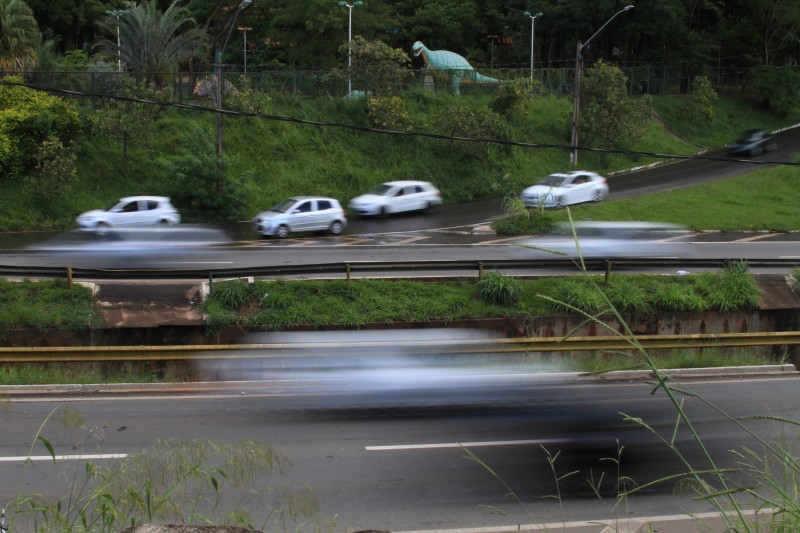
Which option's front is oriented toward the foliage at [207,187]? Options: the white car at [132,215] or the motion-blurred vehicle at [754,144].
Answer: the motion-blurred vehicle

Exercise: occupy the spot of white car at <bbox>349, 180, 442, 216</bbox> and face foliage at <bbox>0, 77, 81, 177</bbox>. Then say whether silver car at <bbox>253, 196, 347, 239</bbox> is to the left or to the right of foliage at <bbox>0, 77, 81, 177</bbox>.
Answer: left

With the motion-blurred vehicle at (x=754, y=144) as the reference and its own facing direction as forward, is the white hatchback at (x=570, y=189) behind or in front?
in front

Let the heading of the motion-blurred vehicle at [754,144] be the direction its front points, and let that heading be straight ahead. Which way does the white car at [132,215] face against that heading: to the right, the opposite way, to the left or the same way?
the same way

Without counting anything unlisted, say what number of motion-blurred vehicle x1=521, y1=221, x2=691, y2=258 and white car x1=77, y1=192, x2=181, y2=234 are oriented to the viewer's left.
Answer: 2

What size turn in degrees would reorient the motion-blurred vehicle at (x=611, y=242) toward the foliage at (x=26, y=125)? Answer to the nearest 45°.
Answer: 0° — it already faces it

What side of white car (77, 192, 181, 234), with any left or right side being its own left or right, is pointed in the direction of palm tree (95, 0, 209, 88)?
right

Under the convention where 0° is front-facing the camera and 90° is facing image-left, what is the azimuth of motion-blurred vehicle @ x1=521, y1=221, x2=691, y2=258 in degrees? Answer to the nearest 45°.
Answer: approximately 90°

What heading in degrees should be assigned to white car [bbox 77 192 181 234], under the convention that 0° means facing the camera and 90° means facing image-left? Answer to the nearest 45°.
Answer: approximately 90°

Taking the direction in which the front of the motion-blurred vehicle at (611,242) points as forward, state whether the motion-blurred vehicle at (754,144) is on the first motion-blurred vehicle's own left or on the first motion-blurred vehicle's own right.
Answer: on the first motion-blurred vehicle's own right

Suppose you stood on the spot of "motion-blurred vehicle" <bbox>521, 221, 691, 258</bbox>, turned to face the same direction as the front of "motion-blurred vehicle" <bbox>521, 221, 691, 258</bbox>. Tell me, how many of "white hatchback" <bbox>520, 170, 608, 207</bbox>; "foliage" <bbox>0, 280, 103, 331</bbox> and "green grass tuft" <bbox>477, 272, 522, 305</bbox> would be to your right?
1

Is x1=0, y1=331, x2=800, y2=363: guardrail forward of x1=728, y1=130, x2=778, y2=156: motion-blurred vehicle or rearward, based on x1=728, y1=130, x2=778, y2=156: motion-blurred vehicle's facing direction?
forward

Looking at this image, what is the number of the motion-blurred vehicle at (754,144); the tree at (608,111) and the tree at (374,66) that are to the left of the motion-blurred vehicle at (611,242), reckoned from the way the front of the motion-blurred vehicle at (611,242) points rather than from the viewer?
0

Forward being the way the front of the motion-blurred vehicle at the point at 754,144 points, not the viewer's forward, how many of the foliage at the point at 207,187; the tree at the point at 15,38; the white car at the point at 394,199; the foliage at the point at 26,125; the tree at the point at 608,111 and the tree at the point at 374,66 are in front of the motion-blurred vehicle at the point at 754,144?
6

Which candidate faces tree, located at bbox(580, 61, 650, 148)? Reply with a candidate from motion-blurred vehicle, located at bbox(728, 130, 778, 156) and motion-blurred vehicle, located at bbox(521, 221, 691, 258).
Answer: motion-blurred vehicle, located at bbox(728, 130, 778, 156)

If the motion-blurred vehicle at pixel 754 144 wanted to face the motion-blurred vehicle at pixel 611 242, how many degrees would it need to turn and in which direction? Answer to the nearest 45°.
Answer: approximately 45° to its left

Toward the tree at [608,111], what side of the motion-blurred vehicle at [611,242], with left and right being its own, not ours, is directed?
right
